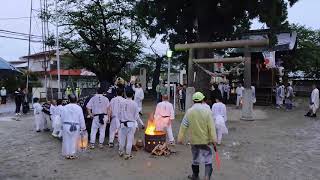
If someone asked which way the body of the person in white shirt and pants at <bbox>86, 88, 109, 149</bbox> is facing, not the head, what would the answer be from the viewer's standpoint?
away from the camera

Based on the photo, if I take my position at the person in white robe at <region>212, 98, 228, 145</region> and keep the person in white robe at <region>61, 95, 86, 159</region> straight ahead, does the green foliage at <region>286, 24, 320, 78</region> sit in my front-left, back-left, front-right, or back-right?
back-right

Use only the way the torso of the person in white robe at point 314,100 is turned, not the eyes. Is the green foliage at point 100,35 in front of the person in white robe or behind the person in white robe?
in front

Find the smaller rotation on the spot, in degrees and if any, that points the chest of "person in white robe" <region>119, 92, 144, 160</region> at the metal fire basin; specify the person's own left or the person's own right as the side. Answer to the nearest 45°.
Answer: approximately 45° to the person's own right

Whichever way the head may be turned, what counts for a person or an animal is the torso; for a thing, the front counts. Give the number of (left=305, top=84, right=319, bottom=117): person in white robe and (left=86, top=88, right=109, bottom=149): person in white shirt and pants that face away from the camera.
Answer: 1

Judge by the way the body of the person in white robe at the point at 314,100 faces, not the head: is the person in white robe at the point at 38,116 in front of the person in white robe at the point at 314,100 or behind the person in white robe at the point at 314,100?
in front

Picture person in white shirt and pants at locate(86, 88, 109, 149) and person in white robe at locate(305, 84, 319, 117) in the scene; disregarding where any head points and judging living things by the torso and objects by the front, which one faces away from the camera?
person in white shirt and pants at locate(86, 88, 109, 149)

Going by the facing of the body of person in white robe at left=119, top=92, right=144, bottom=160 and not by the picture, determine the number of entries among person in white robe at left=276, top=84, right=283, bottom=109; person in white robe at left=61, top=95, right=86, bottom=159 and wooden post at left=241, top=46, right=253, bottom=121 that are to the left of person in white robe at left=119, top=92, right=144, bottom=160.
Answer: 1

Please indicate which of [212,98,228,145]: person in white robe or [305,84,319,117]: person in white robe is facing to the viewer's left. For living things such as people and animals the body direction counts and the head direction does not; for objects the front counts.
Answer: [305,84,319,117]: person in white robe

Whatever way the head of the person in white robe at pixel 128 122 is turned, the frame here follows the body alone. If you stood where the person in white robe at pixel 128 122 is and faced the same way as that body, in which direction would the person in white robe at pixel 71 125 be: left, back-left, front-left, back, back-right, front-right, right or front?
left

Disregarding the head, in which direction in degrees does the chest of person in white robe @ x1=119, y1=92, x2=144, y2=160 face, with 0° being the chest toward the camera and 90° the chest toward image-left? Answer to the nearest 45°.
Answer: approximately 180°
